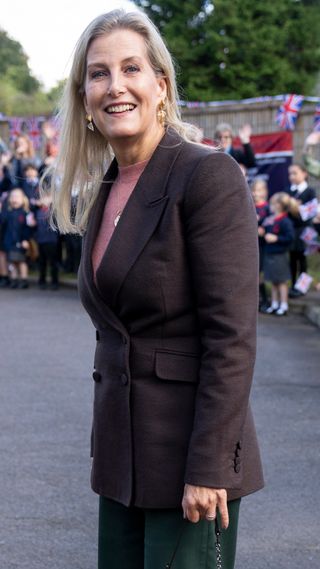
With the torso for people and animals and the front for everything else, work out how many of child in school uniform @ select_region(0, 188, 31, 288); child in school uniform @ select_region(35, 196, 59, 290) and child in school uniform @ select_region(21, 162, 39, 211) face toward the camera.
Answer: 3

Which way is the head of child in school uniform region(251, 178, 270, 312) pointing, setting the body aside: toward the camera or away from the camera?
toward the camera

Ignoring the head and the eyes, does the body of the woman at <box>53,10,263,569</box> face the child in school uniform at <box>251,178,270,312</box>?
no

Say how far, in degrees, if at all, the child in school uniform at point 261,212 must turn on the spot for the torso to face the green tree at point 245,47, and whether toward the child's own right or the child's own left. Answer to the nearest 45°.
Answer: approximately 135° to the child's own right

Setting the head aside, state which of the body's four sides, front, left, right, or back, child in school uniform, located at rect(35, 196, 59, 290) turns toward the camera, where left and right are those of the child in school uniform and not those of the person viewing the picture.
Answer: front

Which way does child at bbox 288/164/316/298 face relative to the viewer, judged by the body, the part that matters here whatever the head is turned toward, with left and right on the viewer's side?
facing the viewer and to the left of the viewer

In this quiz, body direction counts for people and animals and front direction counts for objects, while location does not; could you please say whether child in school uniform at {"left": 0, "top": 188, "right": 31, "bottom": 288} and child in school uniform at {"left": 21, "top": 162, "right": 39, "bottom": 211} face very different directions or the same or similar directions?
same or similar directions

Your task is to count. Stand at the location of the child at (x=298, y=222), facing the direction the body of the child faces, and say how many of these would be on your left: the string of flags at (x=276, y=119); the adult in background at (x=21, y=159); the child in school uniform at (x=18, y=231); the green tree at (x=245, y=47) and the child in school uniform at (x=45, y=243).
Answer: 0

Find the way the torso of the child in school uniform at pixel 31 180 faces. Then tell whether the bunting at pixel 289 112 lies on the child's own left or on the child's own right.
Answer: on the child's own left

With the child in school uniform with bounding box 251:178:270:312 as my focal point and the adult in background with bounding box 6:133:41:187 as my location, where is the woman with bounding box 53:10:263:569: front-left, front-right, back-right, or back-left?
front-right

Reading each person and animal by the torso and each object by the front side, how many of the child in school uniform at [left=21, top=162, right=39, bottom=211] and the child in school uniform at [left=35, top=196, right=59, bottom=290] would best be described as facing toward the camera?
2

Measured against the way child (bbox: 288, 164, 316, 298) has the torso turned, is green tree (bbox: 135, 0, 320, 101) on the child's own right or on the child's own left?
on the child's own right

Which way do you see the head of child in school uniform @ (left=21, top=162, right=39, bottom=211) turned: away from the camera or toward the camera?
toward the camera

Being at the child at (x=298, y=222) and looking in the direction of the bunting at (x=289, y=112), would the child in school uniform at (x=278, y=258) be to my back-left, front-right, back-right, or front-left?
back-left

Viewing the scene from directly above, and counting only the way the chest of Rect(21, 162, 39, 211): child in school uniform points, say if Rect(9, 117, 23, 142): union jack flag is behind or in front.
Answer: behind
